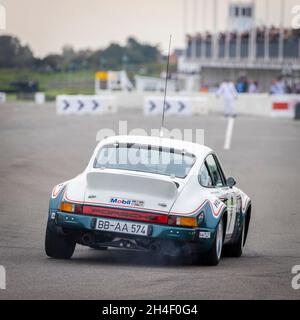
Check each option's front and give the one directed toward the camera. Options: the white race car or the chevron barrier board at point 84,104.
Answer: the chevron barrier board

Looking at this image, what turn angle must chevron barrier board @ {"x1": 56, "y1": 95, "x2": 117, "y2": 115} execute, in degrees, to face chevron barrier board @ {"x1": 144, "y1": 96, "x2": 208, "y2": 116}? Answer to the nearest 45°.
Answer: approximately 90° to its left

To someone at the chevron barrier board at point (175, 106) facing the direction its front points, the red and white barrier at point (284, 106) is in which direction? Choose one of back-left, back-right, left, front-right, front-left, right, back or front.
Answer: left

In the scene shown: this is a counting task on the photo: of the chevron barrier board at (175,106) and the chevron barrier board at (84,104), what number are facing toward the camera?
2

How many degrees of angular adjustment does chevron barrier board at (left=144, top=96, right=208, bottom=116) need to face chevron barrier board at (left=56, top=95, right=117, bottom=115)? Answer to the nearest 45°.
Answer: approximately 90° to its right

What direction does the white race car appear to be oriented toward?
away from the camera

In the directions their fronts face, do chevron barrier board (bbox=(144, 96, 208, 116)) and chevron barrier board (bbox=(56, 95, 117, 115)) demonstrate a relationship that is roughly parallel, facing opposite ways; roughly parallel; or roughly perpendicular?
roughly parallel

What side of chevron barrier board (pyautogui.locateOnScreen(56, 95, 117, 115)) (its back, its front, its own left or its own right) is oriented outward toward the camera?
front

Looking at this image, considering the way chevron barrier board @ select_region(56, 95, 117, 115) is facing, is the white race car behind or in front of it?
in front

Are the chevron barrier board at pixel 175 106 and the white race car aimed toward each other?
yes

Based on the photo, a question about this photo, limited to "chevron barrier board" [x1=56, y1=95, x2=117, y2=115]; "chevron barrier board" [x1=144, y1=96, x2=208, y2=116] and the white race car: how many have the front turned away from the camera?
1

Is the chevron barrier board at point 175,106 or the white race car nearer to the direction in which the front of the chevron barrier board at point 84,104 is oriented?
the white race car

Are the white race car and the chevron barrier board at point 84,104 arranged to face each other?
yes

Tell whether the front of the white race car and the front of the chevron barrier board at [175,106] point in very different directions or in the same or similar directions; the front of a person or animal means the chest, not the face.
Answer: very different directions

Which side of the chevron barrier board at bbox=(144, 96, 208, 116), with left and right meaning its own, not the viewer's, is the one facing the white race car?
front

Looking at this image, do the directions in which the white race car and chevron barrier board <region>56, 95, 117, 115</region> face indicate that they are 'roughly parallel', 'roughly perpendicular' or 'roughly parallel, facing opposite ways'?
roughly parallel, facing opposite ways

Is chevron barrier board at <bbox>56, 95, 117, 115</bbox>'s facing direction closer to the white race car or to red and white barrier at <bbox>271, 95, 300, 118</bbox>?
the white race car

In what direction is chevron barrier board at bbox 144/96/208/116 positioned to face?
toward the camera
